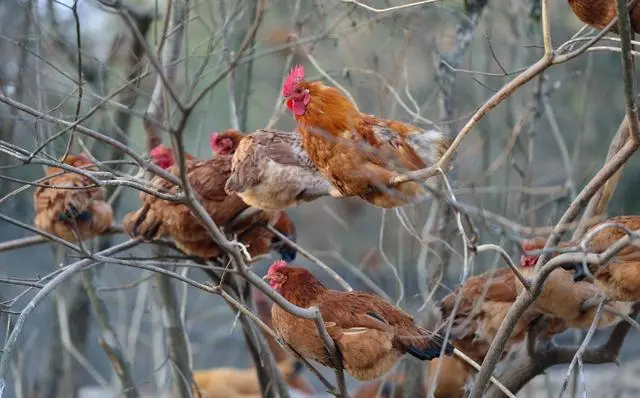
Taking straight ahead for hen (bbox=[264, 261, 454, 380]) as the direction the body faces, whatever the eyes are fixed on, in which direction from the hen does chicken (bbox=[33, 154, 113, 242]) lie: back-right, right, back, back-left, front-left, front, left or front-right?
front-right

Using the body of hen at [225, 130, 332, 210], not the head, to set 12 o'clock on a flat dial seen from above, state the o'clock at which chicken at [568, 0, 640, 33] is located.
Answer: The chicken is roughly at 7 o'clock from the hen.

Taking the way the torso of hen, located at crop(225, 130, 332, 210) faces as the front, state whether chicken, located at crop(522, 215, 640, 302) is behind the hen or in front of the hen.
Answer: behind

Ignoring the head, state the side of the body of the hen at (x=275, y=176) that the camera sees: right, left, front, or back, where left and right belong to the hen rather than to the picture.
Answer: left

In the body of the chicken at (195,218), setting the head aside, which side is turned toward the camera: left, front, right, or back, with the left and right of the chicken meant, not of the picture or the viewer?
left

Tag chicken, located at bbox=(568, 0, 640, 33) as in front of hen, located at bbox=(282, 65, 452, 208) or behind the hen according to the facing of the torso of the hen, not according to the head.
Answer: behind

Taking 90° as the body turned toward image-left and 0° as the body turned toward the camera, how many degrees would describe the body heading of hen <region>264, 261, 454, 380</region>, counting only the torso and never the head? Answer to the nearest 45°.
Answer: approximately 90°

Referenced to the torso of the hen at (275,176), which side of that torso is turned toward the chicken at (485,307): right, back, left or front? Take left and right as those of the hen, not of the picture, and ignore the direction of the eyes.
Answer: back

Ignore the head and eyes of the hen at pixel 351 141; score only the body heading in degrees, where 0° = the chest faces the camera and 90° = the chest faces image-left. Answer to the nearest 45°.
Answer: approximately 90°

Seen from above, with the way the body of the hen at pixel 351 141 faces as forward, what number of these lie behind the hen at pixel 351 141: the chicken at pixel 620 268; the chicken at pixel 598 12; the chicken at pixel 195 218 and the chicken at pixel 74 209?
2

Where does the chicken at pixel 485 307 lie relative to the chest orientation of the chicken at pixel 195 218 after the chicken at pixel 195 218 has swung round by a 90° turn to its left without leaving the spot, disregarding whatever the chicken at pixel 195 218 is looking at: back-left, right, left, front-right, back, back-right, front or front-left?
left
